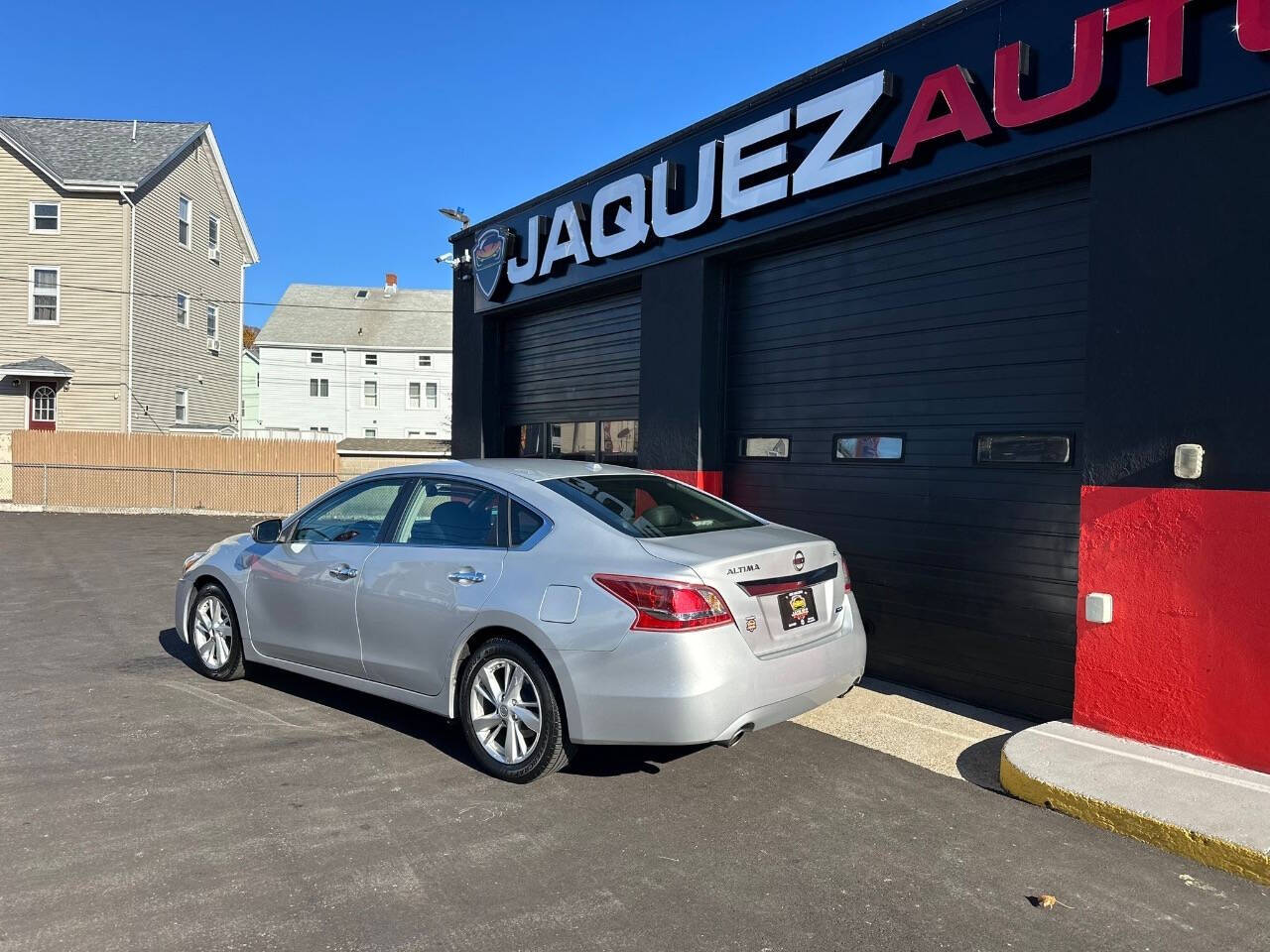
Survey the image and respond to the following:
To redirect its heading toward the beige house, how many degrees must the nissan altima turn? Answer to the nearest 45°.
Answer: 0° — it already faces it

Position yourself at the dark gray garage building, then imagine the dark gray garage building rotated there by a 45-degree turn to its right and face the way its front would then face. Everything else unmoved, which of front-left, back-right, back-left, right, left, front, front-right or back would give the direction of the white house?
front-right

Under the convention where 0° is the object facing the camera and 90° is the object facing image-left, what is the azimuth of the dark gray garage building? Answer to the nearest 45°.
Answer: approximately 45°

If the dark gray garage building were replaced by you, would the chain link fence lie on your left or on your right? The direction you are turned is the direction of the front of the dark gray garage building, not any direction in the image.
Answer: on your right

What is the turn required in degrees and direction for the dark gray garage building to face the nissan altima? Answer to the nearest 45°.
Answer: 0° — it already faces it

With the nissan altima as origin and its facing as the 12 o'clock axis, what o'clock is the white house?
The white house is roughly at 1 o'clock from the nissan altima.

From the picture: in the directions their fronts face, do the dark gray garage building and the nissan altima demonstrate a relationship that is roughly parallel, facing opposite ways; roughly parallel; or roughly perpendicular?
roughly perpendicular

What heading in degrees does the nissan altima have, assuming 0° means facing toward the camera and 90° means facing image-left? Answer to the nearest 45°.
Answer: approximately 135°

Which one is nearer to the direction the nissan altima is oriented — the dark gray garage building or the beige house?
the beige house

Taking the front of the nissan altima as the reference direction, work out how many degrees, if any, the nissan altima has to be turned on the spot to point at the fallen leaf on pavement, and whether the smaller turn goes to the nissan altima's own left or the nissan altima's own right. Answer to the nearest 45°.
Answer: approximately 180°

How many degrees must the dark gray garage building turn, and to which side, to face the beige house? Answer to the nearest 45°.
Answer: approximately 90° to its right
